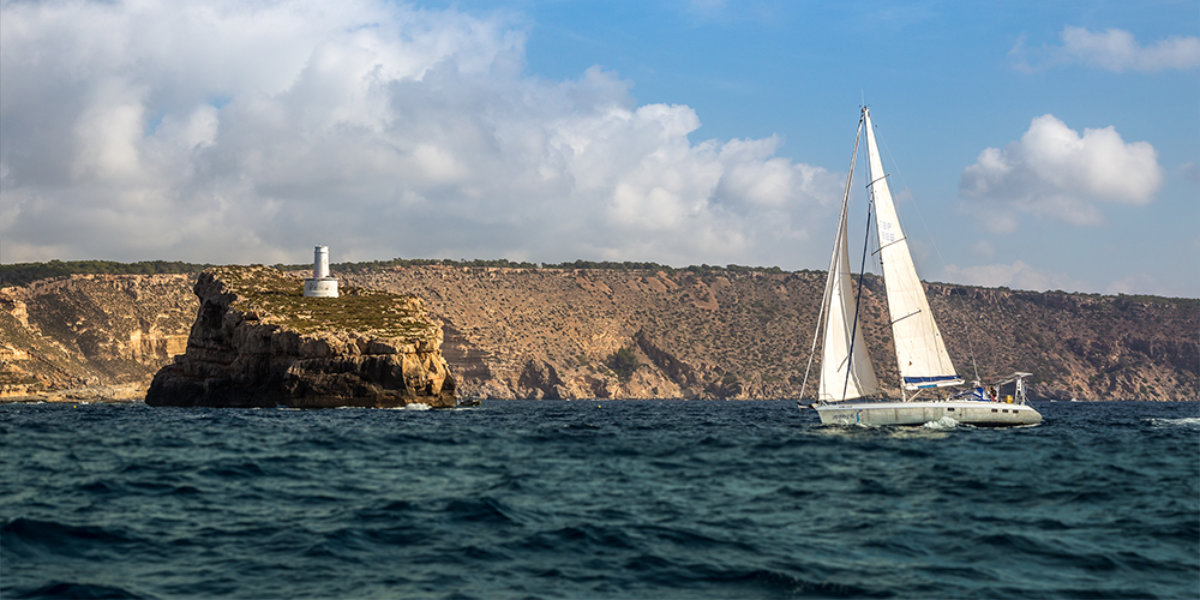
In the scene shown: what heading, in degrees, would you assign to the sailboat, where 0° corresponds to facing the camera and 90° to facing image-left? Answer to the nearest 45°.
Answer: approximately 90°
